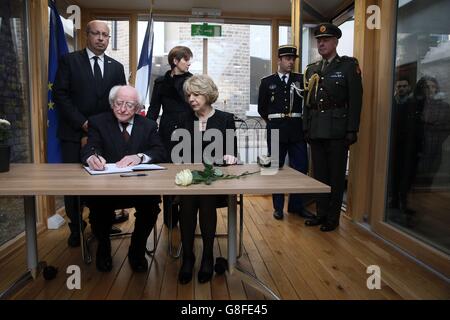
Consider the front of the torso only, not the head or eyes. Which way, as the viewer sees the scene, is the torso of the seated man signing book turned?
toward the camera

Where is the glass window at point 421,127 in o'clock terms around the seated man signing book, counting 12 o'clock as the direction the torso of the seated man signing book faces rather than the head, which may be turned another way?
The glass window is roughly at 9 o'clock from the seated man signing book.

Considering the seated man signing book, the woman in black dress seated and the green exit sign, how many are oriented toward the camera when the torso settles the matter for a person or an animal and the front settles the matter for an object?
3

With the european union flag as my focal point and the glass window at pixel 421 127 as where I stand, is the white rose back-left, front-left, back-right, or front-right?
front-left

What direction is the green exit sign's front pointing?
toward the camera

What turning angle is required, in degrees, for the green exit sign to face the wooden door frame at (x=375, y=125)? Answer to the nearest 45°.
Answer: approximately 45° to its left

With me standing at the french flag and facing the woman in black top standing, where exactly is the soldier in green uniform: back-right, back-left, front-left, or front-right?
front-left

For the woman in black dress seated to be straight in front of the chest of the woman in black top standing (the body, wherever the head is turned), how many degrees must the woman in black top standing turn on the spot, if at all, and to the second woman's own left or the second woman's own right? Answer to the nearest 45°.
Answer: approximately 45° to the second woman's own right

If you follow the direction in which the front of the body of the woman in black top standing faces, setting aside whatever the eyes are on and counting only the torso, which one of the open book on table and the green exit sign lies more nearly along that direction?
the open book on table

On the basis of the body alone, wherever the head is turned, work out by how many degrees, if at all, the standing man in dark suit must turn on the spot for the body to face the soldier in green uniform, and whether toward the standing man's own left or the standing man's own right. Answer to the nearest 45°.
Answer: approximately 45° to the standing man's own left

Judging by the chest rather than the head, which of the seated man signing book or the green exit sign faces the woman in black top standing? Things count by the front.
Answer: the green exit sign

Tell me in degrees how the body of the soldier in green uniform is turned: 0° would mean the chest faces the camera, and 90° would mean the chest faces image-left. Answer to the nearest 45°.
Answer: approximately 45°
